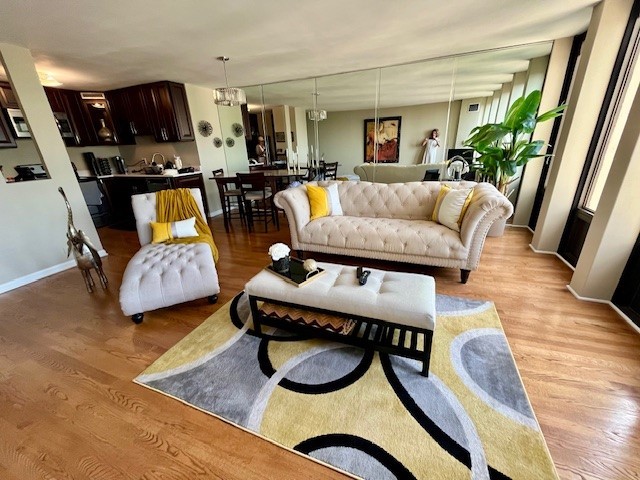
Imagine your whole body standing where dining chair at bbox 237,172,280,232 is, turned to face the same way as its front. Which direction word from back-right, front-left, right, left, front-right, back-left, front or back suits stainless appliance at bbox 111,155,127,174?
left

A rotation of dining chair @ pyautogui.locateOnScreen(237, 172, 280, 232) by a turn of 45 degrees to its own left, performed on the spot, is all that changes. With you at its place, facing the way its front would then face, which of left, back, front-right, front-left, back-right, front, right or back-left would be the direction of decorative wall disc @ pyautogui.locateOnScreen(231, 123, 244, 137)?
front

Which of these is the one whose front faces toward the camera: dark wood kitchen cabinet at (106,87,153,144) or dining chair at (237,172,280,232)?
the dark wood kitchen cabinet

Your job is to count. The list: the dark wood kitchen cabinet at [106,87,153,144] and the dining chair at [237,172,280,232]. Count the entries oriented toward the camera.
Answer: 1

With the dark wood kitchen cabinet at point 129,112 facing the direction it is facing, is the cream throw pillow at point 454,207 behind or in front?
in front

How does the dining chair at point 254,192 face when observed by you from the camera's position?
facing away from the viewer and to the right of the viewer

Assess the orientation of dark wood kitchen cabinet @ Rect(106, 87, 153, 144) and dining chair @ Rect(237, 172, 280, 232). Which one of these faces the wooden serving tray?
the dark wood kitchen cabinet

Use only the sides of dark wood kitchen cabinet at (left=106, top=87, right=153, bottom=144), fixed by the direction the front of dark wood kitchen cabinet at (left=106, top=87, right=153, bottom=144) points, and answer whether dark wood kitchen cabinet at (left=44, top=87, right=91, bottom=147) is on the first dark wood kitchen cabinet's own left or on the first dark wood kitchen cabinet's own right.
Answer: on the first dark wood kitchen cabinet's own right

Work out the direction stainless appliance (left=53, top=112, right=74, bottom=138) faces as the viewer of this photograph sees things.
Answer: facing the viewer and to the right of the viewer

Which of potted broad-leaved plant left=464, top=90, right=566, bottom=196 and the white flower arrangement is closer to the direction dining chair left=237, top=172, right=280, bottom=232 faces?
the potted broad-leaved plant

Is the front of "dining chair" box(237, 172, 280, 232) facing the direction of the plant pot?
no

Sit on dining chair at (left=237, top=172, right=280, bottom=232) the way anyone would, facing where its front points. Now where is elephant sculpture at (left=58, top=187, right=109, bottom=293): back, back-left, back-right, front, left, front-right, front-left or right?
back

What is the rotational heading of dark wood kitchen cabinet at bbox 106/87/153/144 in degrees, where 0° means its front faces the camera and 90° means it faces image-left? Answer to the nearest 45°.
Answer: approximately 0°

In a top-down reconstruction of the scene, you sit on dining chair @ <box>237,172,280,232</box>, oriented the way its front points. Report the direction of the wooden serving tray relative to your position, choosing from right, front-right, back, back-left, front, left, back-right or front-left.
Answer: back-right

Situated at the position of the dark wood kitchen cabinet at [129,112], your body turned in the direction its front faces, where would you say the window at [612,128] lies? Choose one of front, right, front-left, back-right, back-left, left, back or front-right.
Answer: front-left
